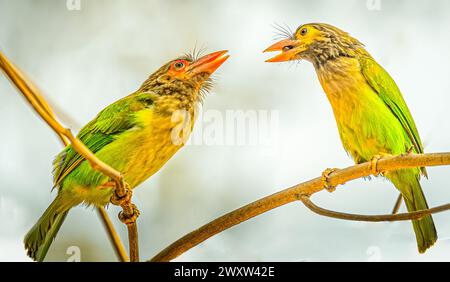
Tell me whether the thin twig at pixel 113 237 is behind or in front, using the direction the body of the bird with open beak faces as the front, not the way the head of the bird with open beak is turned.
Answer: in front

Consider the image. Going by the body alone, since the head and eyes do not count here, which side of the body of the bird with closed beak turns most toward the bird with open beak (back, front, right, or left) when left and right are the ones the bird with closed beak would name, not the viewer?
front

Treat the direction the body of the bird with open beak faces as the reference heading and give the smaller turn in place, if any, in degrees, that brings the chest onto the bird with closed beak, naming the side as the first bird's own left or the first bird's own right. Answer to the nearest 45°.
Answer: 0° — it already faces it

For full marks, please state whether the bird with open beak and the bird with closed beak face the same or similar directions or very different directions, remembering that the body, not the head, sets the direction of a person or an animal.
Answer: very different directions

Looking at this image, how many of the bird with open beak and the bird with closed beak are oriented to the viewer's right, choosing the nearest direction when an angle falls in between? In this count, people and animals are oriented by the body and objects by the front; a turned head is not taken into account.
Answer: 1

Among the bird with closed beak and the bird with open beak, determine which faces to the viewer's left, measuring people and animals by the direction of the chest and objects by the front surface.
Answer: the bird with open beak

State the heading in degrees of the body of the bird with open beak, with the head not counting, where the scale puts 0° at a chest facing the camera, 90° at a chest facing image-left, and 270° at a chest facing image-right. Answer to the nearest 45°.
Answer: approximately 90°

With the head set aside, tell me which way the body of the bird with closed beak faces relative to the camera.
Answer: to the viewer's right

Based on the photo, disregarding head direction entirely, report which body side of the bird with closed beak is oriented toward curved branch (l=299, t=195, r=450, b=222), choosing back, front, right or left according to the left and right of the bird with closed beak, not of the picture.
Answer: front
